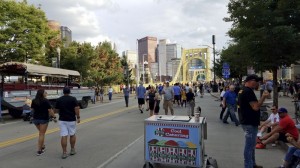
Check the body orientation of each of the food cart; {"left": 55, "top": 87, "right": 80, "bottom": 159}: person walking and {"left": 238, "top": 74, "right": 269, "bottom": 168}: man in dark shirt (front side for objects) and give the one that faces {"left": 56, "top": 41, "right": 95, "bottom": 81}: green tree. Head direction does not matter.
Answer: the person walking

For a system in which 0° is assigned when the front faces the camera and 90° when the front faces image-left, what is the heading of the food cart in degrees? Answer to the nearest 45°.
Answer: approximately 0°

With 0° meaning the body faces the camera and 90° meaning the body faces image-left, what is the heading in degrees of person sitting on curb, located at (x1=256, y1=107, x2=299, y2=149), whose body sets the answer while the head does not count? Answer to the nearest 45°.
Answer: approximately 90°

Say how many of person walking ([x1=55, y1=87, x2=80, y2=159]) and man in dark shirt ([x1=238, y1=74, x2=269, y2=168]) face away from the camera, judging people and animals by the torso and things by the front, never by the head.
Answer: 1

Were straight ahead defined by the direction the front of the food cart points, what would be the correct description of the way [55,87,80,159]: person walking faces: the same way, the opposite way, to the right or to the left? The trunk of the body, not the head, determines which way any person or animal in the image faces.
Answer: the opposite way

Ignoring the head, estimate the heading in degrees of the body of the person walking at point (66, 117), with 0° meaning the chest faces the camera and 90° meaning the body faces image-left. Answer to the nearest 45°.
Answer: approximately 180°

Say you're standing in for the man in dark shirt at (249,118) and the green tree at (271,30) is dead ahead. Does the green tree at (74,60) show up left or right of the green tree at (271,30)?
left
